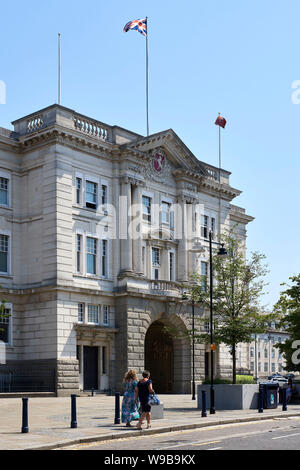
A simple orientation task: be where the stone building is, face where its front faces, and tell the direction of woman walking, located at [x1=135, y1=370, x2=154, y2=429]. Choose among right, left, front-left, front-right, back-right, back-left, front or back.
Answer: front-right

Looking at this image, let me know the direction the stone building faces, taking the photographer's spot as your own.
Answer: facing the viewer and to the right of the viewer

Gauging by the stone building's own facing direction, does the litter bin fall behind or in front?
in front

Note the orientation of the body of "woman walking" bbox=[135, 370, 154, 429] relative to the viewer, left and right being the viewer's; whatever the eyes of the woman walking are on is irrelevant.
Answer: facing away from the viewer and to the right of the viewer
